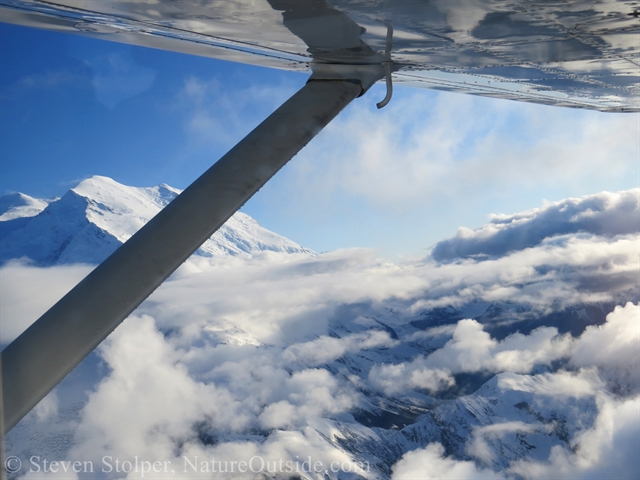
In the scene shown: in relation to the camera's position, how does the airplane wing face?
facing away from the viewer and to the left of the viewer
